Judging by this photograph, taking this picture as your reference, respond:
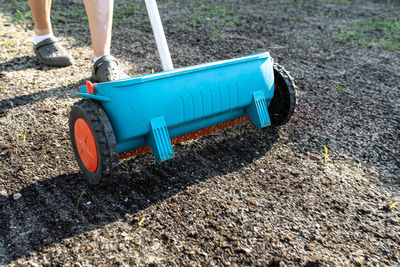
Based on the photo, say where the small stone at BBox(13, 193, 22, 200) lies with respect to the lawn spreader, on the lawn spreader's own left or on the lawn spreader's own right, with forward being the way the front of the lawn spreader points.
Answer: on the lawn spreader's own right

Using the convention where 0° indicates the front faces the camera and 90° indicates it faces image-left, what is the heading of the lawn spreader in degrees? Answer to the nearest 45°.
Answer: approximately 315°

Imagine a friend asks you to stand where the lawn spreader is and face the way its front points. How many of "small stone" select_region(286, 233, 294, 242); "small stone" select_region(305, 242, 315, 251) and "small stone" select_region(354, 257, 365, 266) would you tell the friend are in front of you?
3

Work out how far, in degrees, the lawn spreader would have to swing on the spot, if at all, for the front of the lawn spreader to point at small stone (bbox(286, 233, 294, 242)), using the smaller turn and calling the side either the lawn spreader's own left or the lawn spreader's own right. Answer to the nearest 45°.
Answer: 0° — it already faces it
